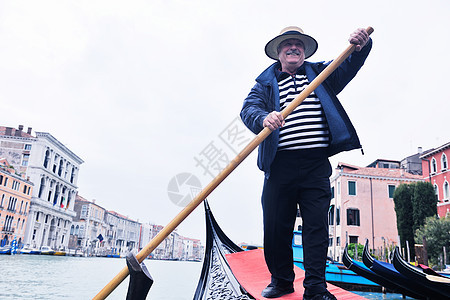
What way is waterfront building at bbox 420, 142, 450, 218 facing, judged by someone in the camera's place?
facing the viewer and to the left of the viewer

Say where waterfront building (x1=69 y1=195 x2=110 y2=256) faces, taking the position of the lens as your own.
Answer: facing the viewer and to the right of the viewer

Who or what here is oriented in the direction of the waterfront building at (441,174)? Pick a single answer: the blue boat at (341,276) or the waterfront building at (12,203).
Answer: the waterfront building at (12,203)

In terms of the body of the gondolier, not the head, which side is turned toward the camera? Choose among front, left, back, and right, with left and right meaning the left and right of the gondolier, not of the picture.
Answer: front

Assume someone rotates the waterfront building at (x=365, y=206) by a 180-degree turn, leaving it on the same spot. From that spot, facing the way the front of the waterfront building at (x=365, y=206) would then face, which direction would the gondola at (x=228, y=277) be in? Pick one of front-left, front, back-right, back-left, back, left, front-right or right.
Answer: back-right

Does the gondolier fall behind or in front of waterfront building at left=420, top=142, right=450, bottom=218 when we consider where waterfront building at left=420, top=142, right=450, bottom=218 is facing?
in front

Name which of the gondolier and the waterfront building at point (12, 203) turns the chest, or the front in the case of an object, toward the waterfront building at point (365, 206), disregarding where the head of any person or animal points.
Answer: the waterfront building at point (12, 203)

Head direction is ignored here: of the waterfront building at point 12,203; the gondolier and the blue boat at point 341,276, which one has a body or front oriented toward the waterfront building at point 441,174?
the waterfront building at point 12,203

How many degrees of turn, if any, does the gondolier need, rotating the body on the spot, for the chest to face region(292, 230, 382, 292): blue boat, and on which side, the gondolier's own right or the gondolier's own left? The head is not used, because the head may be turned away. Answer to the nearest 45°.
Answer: approximately 180°

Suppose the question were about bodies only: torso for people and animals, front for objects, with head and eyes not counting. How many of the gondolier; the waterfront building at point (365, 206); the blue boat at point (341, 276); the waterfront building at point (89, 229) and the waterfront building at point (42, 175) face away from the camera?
0

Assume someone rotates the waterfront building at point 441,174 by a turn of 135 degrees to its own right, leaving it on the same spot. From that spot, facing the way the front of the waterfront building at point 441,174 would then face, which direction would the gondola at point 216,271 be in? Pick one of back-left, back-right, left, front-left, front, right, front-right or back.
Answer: back

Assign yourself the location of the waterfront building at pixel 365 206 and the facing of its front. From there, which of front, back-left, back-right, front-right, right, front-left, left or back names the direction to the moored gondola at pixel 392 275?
front-left
